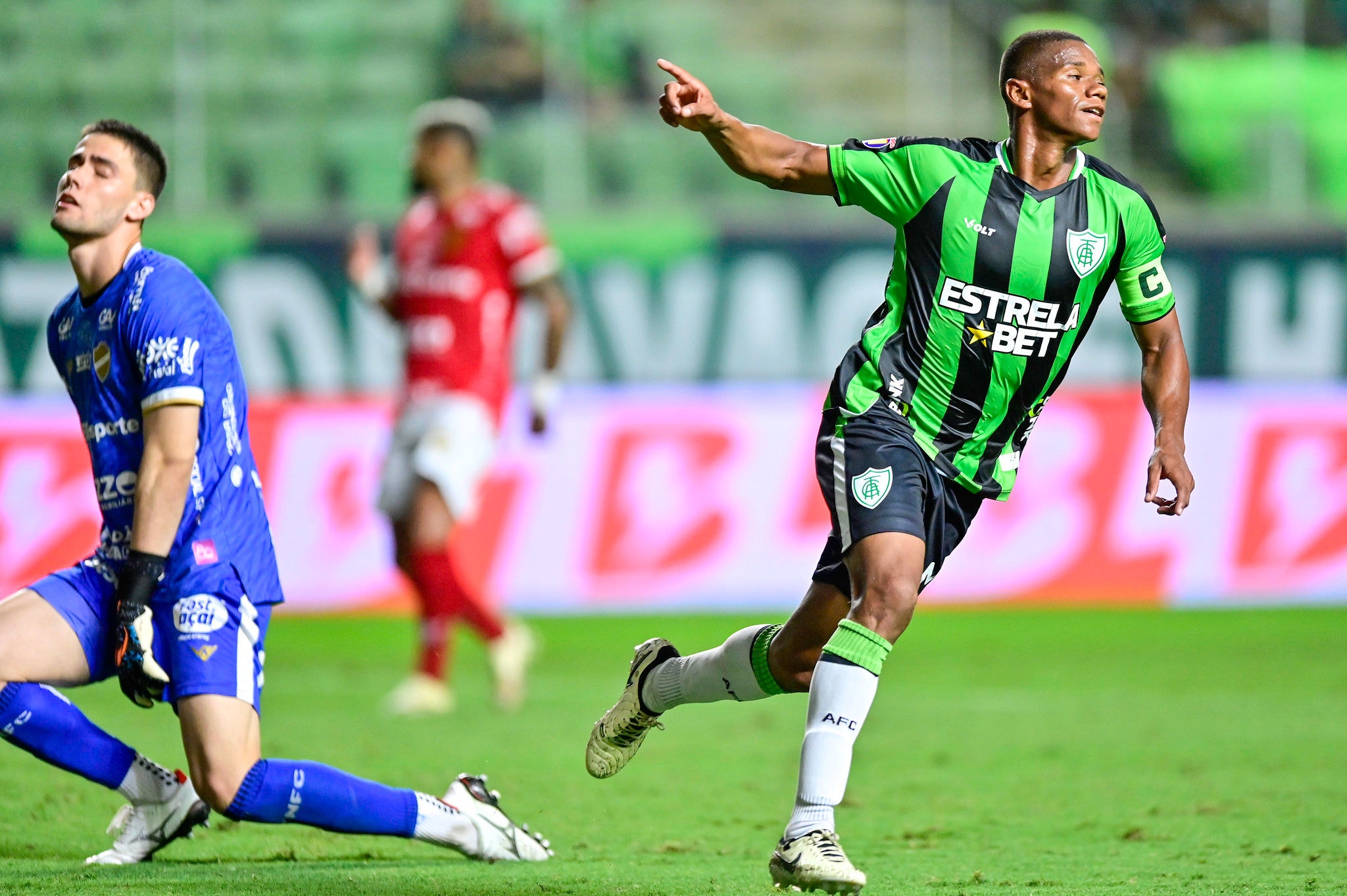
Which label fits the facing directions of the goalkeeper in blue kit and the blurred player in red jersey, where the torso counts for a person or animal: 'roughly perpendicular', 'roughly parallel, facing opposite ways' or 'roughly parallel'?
roughly parallel

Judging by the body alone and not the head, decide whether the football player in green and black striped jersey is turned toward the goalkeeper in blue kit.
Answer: no

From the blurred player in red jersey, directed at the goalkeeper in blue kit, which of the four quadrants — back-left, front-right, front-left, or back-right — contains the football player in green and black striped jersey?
front-left

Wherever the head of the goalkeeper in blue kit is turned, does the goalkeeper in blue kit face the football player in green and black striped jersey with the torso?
no

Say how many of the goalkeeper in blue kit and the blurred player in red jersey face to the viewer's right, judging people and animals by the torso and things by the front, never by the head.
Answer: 0

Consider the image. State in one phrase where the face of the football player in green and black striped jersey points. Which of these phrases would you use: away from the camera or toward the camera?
toward the camera

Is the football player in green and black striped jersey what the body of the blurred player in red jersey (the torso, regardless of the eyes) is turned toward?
no

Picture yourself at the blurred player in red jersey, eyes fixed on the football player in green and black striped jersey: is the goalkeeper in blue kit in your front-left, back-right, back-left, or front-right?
front-right

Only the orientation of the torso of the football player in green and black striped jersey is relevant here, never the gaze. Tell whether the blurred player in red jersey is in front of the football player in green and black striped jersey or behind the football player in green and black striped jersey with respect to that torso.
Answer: behind

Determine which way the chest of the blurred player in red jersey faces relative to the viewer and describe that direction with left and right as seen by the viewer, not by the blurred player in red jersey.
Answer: facing the viewer and to the left of the viewer

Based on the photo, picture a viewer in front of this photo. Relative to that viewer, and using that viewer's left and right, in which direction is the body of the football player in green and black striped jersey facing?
facing the viewer and to the right of the viewer

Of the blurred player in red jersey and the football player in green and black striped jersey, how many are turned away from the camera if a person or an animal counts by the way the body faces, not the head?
0

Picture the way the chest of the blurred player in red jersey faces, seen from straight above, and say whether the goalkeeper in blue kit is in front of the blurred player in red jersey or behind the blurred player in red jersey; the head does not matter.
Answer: in front
